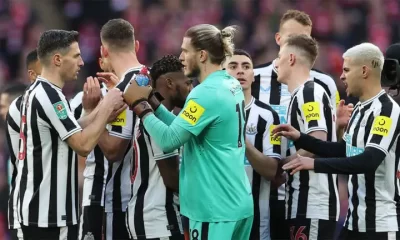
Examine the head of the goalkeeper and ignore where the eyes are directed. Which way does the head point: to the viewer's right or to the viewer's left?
to the viewer's left

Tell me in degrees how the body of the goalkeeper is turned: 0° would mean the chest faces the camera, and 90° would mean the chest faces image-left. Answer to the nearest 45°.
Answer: approximately 90°
